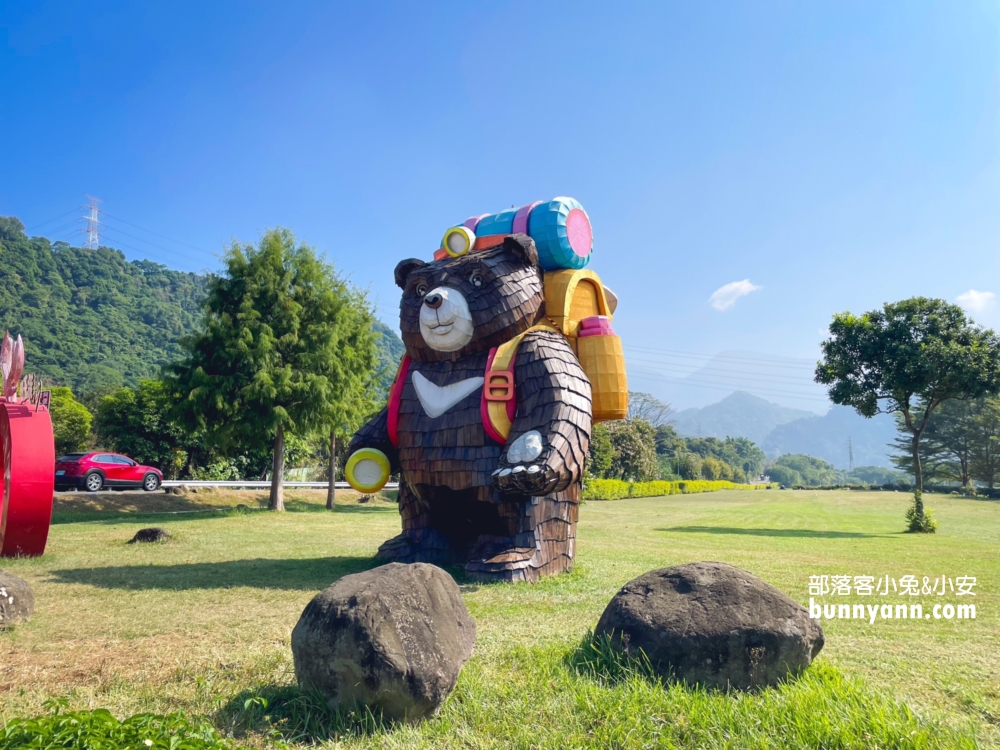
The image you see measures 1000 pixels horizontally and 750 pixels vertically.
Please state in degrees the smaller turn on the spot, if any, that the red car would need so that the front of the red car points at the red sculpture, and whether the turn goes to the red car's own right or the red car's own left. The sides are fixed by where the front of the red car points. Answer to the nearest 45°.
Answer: approximately 135° to the red car's own right

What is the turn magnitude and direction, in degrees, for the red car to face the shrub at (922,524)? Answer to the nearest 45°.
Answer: approximately 90° to its right

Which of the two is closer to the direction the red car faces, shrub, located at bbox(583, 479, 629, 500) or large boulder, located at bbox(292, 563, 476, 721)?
the shrub

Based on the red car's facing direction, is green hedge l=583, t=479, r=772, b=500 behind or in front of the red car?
in front

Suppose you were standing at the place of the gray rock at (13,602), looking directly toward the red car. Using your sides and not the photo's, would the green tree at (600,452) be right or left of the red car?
right

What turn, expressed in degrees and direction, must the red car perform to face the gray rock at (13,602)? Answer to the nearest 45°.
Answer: approximately 135° to its right

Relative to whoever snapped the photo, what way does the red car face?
facing away from the viewer and to the right of the viewer

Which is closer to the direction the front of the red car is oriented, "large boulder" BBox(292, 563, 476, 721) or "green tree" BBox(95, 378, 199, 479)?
the green tree
